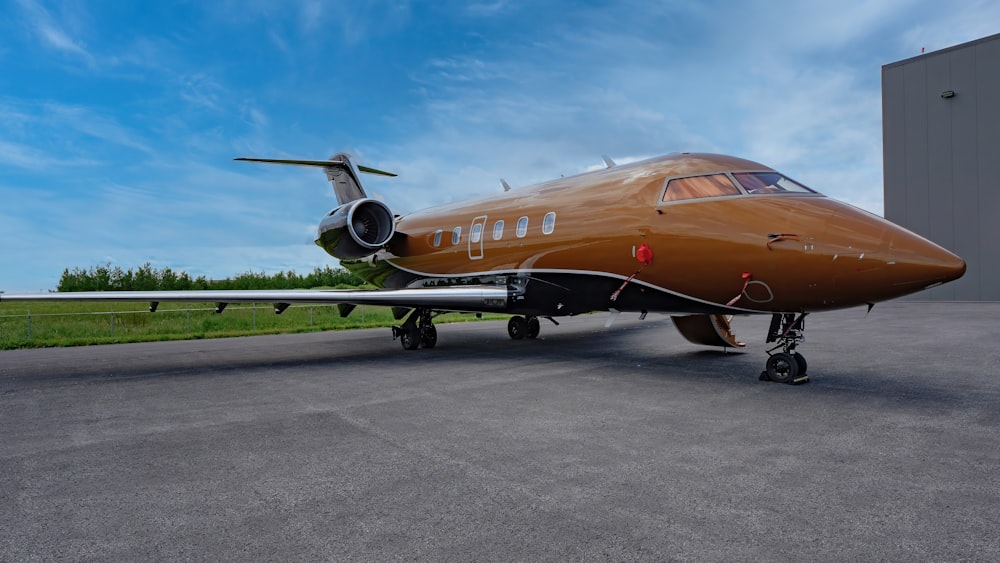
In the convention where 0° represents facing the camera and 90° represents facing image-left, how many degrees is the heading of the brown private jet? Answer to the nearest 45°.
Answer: approximately 315°
